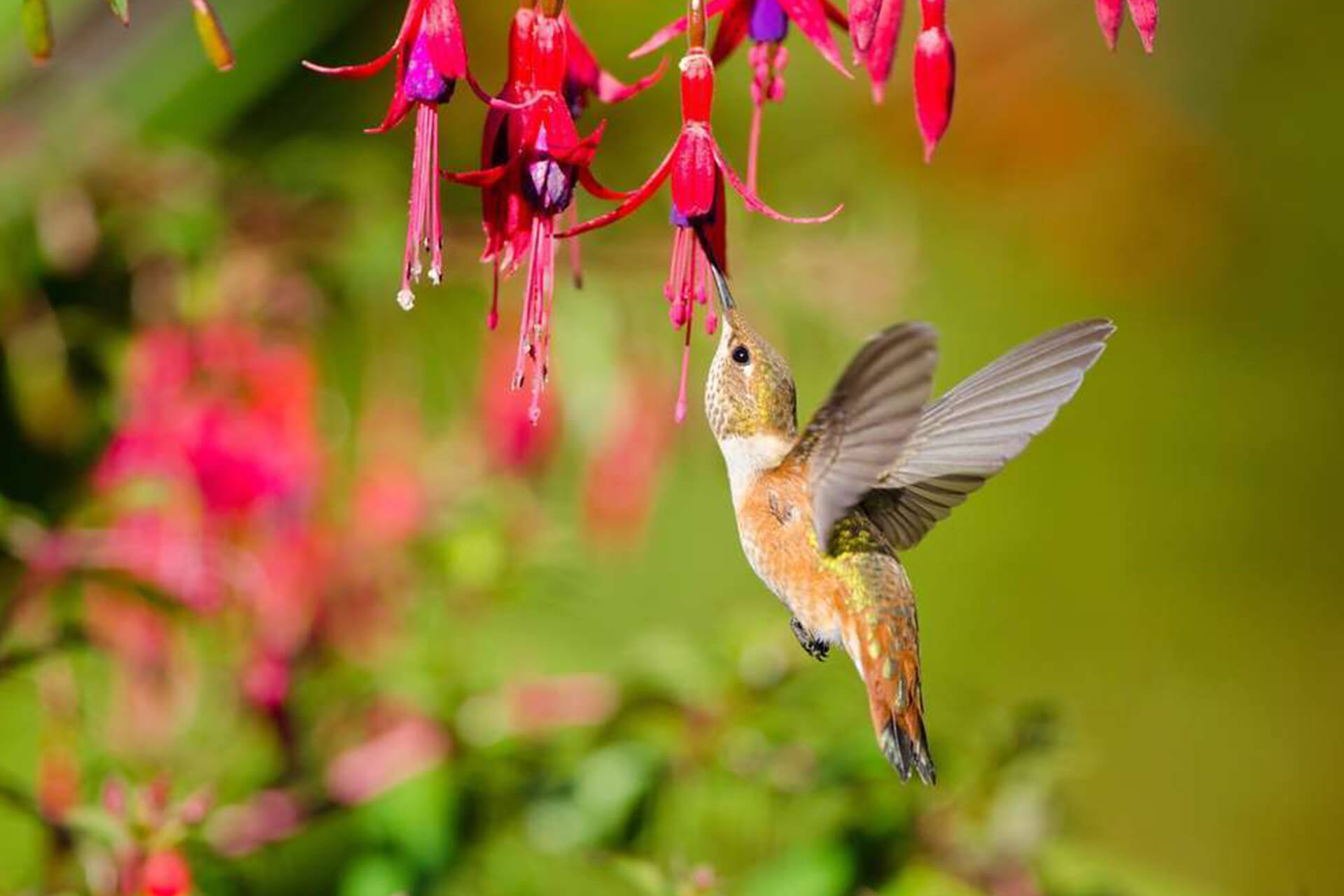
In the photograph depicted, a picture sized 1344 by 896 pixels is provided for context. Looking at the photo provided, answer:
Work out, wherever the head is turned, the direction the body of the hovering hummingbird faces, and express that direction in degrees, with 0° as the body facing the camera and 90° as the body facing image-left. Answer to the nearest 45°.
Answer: approximately 90°
